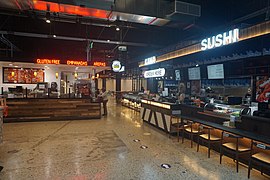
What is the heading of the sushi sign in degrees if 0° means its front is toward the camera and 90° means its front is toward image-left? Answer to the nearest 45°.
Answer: approximately 45°

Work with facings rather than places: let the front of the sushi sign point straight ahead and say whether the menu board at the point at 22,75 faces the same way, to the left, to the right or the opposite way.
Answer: to the left

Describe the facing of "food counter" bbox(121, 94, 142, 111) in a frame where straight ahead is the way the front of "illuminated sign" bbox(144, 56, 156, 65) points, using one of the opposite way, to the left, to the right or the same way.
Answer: the same way

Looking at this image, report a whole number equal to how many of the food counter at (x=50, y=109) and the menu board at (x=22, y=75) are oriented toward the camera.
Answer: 2

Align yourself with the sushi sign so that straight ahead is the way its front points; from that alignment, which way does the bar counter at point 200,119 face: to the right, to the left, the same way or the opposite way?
the same way

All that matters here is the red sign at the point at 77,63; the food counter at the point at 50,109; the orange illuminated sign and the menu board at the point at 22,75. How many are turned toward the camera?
4

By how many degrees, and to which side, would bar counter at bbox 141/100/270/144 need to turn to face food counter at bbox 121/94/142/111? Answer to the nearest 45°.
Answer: approximately 90° to its right

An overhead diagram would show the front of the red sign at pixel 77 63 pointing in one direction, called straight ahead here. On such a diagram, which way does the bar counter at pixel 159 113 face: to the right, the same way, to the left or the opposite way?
to the right

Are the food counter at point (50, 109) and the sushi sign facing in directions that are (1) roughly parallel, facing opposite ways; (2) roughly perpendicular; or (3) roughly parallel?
roughly perpendicular

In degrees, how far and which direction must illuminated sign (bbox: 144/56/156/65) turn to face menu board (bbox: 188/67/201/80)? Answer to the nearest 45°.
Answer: approximately 135° to its left

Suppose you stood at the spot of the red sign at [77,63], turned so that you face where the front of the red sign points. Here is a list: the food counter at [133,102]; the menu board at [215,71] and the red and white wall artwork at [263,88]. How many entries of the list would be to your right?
0

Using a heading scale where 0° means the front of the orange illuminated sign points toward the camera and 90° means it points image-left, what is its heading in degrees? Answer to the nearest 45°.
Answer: approximately 0°

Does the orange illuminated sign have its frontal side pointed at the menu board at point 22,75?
no

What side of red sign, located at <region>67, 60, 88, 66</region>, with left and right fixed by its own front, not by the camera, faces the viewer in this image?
front
